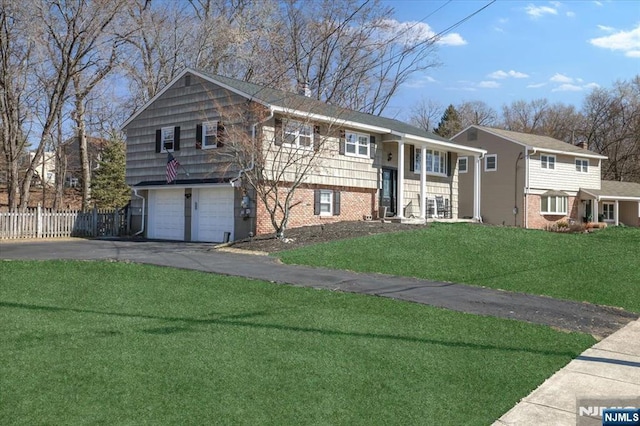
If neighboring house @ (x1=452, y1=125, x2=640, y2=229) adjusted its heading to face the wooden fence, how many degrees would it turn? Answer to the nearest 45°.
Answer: approximately 90° to its right

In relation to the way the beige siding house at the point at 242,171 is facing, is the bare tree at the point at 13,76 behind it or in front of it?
behind

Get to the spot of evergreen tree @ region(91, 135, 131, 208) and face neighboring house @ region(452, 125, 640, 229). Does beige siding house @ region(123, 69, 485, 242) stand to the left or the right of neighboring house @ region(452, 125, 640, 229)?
right

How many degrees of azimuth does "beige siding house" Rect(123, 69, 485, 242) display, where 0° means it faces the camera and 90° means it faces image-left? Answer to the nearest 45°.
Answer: approximately 315°

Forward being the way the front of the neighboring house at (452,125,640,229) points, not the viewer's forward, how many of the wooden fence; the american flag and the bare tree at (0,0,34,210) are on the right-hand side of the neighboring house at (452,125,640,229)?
3

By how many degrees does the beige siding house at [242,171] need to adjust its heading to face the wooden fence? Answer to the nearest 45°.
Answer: approximately 135° to its right

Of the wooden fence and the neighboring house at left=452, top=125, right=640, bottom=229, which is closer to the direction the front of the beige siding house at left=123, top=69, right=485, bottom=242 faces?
the neighboring house

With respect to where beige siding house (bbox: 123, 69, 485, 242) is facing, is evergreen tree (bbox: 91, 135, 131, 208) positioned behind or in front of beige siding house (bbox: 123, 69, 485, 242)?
behind

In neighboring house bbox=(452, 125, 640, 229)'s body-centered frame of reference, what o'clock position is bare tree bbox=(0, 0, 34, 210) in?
The bare tree is roughly at 3 o'clock from the neighboring house.

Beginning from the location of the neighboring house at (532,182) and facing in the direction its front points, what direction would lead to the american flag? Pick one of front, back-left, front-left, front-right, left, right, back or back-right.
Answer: right

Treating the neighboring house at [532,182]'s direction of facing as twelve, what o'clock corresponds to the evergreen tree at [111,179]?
The evergreen tree is roughly at 4 o'clock from the neighboring house.
